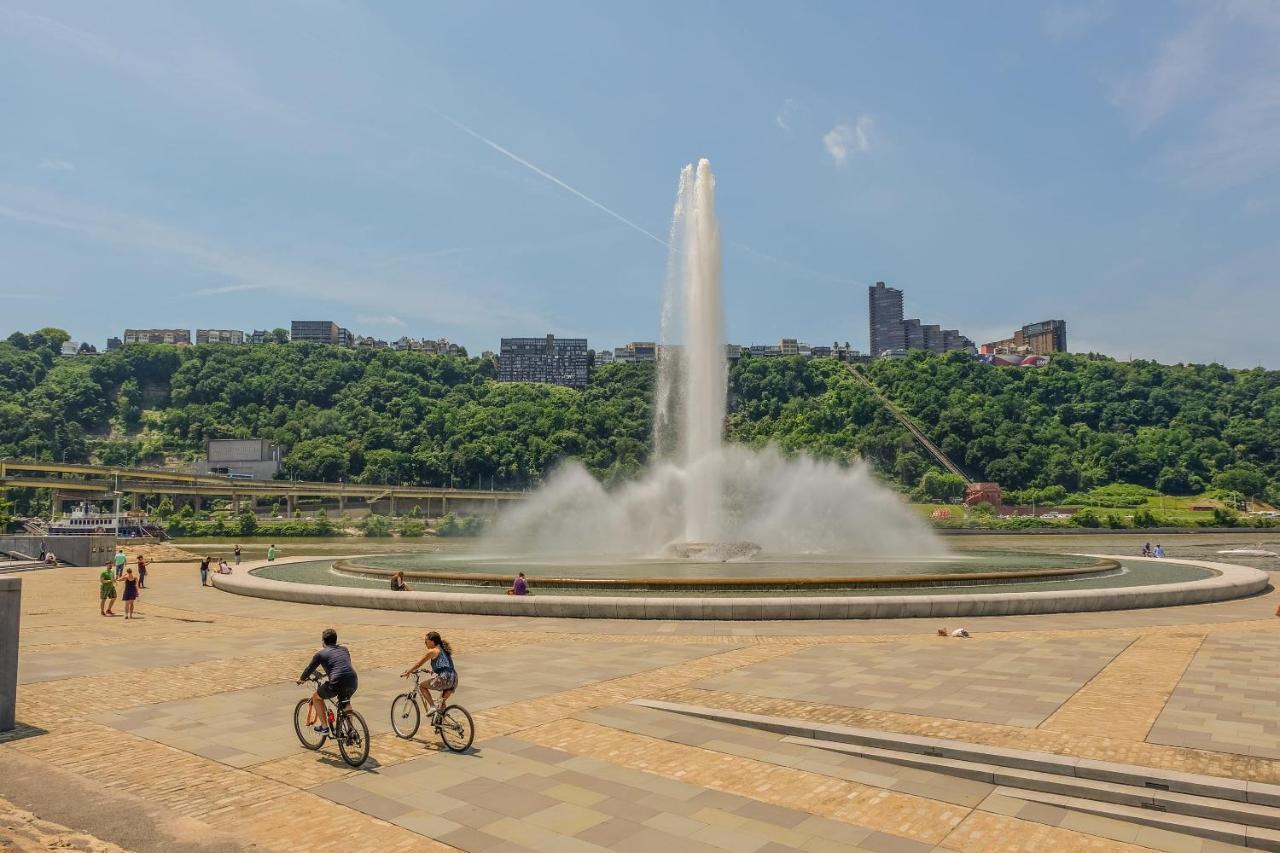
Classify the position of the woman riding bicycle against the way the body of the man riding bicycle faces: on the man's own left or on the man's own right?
on the man's own right

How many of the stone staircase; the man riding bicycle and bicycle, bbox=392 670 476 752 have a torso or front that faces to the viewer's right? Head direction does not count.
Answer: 0

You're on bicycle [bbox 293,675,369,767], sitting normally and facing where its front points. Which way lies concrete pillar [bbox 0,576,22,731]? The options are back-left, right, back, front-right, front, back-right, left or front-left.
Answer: front

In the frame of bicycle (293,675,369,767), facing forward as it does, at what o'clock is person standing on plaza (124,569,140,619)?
The person standing on plaza is roughly at 1 o'clock from the bicycle.

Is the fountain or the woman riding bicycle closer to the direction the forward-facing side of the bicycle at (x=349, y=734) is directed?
the fountain

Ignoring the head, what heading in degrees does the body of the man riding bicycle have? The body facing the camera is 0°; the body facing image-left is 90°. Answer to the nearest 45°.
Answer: approximately 135°

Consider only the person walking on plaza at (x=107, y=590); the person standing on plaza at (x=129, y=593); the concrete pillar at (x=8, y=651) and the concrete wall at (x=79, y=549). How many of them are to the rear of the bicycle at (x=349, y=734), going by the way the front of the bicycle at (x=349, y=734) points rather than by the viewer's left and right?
0

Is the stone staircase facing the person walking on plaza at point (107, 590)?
no

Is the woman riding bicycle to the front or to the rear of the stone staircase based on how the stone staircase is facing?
to the front

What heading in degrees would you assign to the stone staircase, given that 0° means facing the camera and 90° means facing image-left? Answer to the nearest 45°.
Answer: approximately 45°
